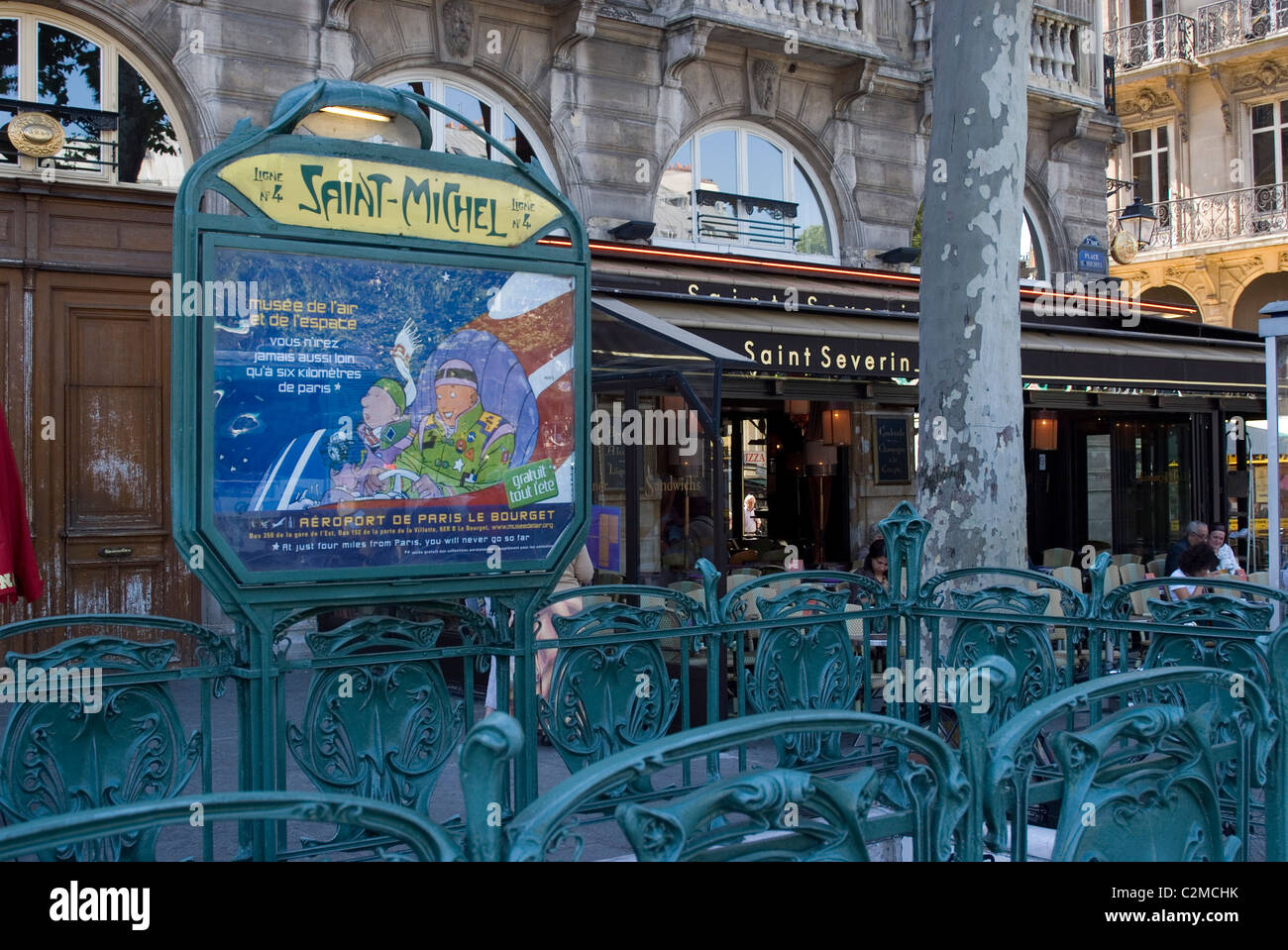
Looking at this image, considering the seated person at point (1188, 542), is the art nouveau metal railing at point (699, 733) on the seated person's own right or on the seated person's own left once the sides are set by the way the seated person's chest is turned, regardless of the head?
on the seated person's own right

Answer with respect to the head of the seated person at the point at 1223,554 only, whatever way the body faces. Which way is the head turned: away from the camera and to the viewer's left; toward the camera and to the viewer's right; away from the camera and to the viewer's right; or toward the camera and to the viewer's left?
toward the camera and to the viewer's left

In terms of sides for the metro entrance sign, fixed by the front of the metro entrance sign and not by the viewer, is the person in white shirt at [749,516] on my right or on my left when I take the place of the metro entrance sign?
on my left

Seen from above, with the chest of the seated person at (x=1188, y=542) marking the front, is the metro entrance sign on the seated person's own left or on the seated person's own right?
on the seated person's own right

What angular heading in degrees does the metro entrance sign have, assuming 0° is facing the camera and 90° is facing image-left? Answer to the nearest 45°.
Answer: approximately 315°

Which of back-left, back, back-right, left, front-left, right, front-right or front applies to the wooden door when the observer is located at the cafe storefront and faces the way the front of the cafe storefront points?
right

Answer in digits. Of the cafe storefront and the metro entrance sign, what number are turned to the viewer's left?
0
